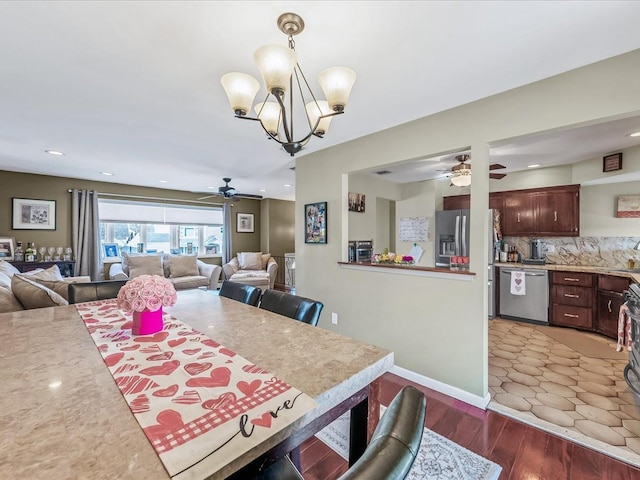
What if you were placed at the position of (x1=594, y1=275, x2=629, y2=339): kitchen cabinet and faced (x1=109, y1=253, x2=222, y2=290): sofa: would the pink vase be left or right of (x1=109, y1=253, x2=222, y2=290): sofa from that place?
left

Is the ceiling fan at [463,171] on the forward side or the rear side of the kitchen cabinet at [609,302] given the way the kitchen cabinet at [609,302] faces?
on the forward side

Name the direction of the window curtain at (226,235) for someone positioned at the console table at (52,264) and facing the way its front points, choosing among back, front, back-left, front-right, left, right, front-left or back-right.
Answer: left

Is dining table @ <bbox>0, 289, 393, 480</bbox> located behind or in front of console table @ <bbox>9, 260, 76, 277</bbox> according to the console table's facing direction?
in front

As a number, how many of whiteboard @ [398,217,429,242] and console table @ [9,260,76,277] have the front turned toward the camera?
2

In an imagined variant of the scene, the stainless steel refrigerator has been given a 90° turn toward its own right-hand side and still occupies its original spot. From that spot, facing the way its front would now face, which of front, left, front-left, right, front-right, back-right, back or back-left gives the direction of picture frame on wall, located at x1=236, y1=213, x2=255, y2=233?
front

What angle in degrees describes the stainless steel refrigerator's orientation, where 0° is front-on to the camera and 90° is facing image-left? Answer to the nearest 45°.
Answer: approximately 0°

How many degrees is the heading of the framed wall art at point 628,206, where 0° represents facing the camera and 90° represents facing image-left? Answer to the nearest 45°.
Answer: approximately 0°

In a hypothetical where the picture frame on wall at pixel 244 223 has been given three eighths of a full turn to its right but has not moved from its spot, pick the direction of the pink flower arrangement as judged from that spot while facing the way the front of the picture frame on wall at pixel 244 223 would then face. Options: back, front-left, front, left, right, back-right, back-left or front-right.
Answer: back-left

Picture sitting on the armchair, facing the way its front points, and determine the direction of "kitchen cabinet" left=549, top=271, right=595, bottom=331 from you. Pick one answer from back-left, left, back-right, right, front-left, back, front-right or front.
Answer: front-left

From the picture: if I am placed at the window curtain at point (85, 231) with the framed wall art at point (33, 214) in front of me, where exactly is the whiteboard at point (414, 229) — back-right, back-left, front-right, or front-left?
back-left

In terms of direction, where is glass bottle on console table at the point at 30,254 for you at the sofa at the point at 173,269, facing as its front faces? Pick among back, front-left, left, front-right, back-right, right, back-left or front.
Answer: right
